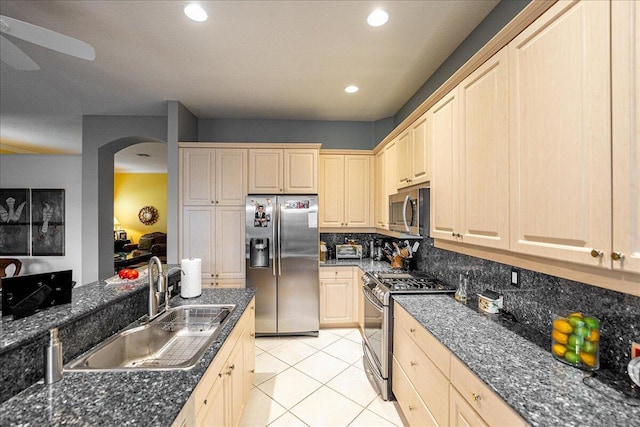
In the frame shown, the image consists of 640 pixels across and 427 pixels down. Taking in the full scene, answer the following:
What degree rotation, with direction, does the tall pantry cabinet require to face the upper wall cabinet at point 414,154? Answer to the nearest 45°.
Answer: approximately 45° to its left

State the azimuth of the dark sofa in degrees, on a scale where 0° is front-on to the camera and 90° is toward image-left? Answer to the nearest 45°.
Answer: approximately 45°

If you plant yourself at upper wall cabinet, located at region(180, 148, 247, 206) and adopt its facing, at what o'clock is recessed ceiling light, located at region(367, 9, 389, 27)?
The recessed ceiling light is roughly at 11 o'clock from the upper wall cabinet.

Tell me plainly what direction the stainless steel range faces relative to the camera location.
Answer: facing to the left of the viewer

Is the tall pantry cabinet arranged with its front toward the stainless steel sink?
yes

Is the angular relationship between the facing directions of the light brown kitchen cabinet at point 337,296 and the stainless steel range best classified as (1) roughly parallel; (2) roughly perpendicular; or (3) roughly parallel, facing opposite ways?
roughly perpendicular

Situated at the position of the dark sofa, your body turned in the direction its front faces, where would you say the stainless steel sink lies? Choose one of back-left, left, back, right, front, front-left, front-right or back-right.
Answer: front-left

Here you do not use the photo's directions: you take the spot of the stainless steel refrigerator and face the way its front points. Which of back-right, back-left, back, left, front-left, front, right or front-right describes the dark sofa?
back-right

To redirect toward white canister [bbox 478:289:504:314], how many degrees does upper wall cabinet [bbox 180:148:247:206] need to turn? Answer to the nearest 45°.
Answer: approximately 45° to its left

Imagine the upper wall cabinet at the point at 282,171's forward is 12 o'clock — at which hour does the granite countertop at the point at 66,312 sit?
The granite countertop is roughly at 1 o'clock from the upper wall cabinet.

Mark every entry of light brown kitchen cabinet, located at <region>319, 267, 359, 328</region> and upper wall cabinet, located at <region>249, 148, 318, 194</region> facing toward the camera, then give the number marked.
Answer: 2

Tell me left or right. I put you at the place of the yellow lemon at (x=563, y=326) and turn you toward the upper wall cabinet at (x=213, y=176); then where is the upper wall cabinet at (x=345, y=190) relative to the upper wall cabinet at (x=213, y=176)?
right
